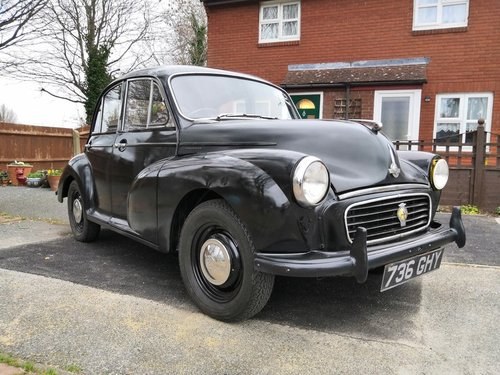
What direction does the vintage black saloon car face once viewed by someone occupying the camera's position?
facing the viewer and to the right of the viewer

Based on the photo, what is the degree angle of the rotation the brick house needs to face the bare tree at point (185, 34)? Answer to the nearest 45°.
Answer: approximately 135° to its right

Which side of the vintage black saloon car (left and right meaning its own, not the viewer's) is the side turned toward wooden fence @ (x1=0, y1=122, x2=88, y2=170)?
back

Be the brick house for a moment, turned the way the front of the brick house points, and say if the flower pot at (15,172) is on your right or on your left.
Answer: on your right

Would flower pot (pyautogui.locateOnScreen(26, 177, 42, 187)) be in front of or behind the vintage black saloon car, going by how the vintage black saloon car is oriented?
behind

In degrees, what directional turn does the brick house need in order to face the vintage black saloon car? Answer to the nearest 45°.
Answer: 0° — it already faces it

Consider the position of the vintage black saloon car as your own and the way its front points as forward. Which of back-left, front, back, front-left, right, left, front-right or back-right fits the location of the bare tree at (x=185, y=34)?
back-left

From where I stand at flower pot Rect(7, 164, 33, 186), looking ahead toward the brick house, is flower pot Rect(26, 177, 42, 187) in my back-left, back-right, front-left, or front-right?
front-right

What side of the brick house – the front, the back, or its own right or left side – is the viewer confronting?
front

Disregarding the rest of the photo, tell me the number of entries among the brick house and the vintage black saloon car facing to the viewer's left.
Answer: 0

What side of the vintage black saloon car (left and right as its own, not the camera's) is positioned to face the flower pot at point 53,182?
back

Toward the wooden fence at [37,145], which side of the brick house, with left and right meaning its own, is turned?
right

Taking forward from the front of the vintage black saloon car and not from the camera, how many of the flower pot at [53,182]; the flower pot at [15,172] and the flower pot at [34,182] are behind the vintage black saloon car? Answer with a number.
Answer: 3

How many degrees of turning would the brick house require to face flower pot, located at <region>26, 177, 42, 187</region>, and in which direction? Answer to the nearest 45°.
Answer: approximately 90° to its right
